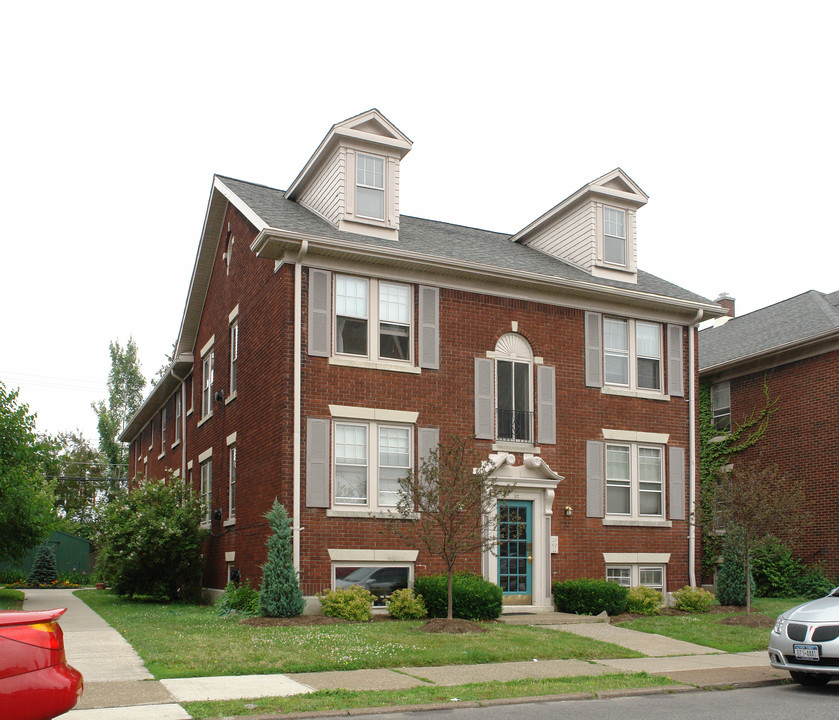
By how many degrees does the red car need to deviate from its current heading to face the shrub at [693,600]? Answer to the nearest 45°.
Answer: approximately 135° to its right

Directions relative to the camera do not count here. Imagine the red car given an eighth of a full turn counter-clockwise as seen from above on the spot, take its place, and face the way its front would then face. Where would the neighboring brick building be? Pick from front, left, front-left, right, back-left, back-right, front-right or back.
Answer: back

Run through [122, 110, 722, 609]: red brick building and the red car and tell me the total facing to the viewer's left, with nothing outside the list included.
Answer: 1

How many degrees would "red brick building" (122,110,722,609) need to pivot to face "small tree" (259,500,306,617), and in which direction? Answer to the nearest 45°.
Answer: approximately 90° to its right

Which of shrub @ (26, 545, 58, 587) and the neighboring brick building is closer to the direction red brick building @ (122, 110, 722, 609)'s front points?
the neighboring brick building

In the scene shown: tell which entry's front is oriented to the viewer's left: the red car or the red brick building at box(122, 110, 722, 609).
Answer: the red car

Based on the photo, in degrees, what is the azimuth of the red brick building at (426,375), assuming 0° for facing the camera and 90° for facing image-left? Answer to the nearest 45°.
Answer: approximately 315°

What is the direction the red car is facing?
to the viewer's left
